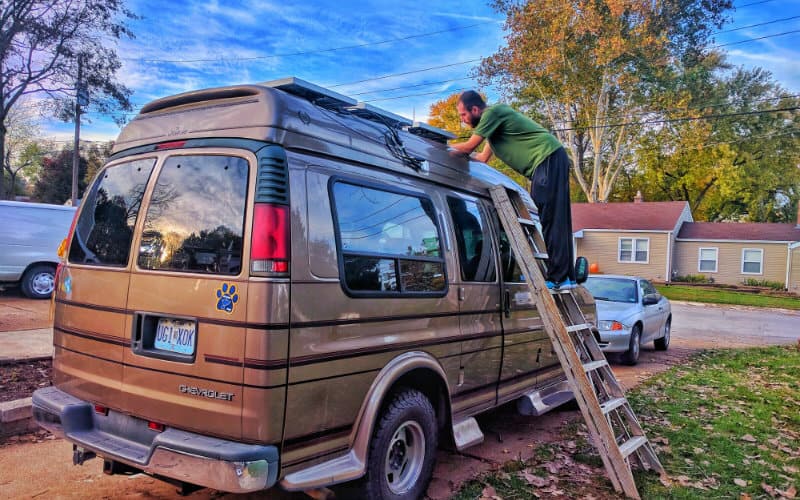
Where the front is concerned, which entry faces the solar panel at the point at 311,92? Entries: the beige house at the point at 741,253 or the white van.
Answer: the beige house

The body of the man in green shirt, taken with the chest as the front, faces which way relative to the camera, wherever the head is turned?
to the viewer's left

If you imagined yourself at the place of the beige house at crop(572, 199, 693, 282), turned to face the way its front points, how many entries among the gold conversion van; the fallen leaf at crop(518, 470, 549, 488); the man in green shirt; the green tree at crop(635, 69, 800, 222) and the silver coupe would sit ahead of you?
4

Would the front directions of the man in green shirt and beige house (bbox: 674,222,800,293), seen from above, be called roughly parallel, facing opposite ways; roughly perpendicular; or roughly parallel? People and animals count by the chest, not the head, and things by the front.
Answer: roughly perpendicular

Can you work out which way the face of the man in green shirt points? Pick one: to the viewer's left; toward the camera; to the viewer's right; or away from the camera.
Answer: to the viewer's left

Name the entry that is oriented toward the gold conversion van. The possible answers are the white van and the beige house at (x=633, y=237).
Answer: the beige house

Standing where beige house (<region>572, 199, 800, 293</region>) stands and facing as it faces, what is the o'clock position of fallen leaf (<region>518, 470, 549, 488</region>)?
The fallen leaf is roughly at 12 o'clock from the beige house.

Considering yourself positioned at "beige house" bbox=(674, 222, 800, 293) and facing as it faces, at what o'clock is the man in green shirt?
The man in green shirt is roughly at 12 o'clock from the beige house.

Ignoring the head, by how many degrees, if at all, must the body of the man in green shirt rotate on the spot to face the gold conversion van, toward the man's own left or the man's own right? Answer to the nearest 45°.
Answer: approximately 45° to the man's own left

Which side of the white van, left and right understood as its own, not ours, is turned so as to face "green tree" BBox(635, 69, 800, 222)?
back

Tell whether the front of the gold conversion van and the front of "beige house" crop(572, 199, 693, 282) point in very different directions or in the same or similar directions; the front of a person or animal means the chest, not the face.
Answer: very different directions

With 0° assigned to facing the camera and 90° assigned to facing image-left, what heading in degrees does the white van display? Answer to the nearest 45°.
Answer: approximately 90°

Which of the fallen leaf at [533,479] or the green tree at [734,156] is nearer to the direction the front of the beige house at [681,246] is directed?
the fallen leaf

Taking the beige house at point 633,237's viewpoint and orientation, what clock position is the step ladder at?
The step ladder is roughly at 12 o'clock from the beige house.

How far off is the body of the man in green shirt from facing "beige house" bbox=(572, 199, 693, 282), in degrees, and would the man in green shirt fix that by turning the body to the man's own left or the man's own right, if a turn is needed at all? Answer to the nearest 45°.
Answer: approximately 90° to the man's own right
